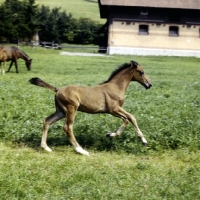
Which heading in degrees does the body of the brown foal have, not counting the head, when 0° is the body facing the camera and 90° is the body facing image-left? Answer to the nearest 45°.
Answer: approximately 270°
